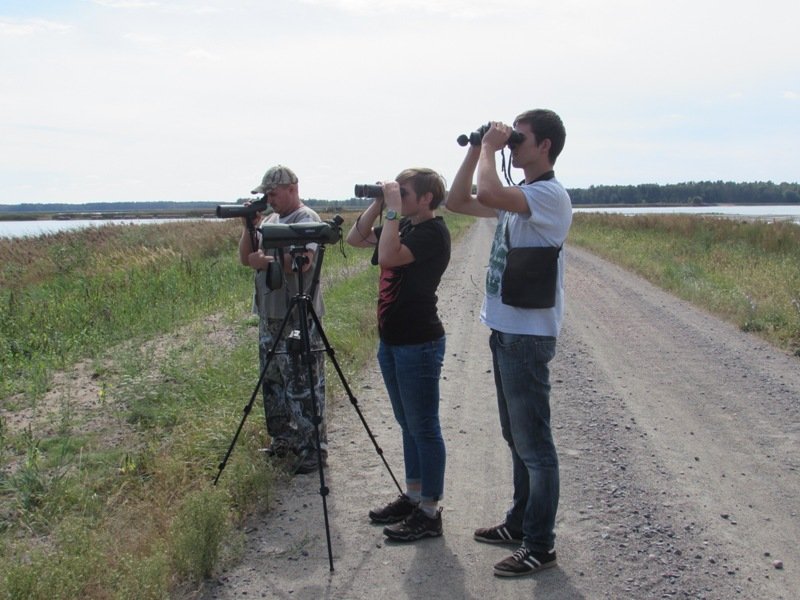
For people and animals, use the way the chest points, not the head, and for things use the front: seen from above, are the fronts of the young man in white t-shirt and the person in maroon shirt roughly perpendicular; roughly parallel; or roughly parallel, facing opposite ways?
roughly parallel

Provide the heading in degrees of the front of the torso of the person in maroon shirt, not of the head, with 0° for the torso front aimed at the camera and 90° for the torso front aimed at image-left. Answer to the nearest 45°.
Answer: approximately 90°

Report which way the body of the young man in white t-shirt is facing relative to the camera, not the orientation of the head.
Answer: to the viewer's left

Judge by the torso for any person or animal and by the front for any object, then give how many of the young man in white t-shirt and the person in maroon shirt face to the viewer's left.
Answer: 2

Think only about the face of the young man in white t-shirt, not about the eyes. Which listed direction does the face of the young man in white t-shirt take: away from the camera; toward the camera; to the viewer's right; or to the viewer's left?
to the viewer's left

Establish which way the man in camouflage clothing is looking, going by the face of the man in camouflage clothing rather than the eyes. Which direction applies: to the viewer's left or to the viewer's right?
to the viewer's left

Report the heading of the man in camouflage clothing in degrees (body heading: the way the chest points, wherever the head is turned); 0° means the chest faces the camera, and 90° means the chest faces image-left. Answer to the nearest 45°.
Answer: approximately 45°

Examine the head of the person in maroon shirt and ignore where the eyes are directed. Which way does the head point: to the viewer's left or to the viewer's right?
to the viewer's left

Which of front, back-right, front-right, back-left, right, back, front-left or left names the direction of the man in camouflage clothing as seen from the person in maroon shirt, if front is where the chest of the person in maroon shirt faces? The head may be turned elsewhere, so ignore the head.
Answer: front-right
